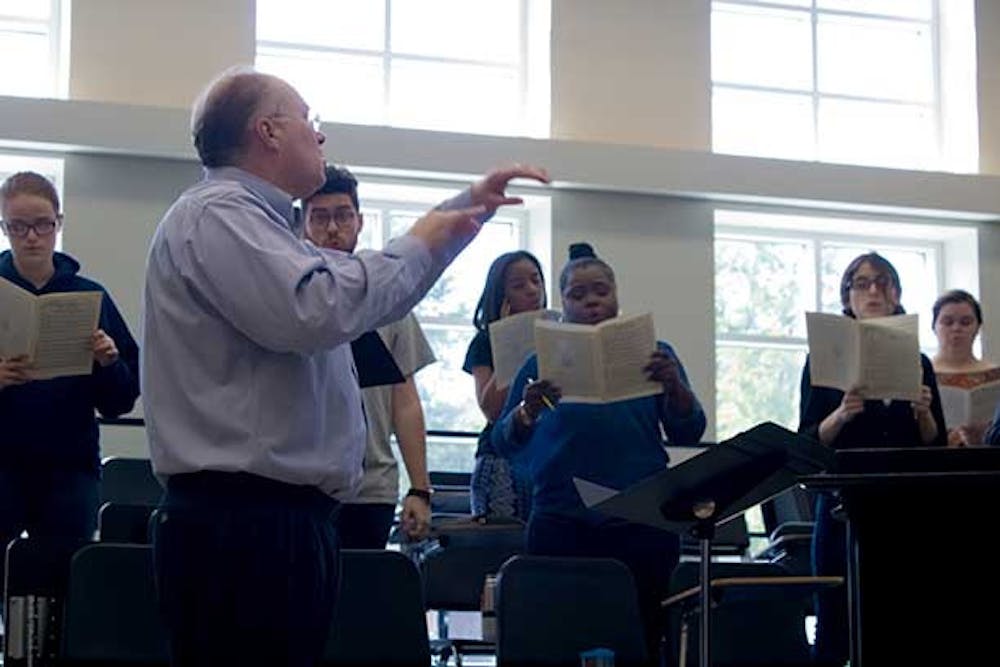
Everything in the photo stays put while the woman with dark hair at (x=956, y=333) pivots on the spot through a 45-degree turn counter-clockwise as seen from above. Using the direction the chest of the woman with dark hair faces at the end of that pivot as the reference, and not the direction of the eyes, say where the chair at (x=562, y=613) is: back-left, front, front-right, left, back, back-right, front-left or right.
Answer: right

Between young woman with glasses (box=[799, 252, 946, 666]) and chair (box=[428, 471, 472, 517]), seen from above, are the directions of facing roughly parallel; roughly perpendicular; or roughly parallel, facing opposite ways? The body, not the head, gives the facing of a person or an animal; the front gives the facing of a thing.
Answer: roughly parallel

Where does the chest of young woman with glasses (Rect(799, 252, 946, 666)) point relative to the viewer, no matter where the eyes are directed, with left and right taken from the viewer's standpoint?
facing the viewer

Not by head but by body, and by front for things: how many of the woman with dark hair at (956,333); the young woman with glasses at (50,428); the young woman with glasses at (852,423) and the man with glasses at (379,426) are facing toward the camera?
4

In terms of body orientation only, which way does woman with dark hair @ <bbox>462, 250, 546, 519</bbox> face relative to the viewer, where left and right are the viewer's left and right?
facing the viewer and to the right of the viewer

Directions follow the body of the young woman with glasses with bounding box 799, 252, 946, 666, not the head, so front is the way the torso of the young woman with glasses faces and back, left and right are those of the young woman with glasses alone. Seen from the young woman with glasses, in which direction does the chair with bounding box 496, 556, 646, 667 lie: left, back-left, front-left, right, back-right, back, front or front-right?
front-right

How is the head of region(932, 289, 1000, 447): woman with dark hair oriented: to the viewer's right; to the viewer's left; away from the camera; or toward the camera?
toward the camera

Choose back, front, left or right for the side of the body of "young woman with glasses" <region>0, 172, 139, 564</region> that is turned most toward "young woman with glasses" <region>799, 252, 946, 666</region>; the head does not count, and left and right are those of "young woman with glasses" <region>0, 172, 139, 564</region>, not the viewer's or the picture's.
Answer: left

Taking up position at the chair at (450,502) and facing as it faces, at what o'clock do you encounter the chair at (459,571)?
the chair at (459,571) is roughly at 12 o'clock from the chair at (450,502).

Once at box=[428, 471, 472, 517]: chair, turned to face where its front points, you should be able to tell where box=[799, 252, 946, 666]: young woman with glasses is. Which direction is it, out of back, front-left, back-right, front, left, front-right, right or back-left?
front-left

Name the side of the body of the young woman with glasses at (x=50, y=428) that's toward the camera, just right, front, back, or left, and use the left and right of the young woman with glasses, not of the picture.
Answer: front

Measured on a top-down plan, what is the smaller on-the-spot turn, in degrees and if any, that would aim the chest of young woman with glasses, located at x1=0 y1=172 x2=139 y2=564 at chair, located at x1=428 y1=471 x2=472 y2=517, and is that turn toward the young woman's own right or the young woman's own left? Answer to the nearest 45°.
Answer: approximately 135° to the young woman's own left

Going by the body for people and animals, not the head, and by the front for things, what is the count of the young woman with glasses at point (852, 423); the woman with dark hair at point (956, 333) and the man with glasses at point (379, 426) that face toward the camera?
3

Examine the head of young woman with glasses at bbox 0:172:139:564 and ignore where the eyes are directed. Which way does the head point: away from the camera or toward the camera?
toward the camera

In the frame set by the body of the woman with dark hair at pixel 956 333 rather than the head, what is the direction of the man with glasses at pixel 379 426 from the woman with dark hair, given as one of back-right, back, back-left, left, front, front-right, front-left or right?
front-right

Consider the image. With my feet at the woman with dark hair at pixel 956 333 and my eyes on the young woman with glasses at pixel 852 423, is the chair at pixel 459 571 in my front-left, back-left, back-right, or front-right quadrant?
front-right
